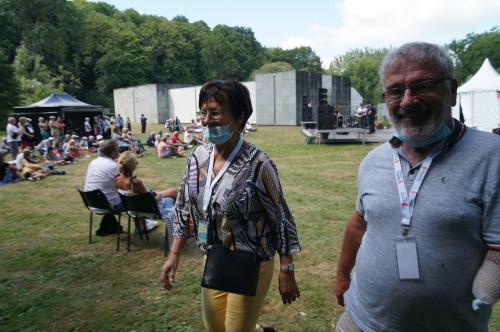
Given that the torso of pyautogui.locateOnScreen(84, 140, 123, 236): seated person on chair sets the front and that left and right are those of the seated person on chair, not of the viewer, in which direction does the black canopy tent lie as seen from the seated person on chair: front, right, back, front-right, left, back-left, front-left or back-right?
front-left

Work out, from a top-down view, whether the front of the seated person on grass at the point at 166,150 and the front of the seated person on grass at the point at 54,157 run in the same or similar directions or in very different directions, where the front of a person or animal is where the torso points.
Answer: same or similar directions

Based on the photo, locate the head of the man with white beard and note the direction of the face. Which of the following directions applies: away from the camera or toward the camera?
toward the camera

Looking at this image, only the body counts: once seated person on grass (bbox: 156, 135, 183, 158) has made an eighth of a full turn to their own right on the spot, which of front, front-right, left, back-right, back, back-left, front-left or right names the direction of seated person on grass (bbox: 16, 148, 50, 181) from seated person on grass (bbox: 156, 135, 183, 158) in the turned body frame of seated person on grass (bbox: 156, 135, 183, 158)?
right

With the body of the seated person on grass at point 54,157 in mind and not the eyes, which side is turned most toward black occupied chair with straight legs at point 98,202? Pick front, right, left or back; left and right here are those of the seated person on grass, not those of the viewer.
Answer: right

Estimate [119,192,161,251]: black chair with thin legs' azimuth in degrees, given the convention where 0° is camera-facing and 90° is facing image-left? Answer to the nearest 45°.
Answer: approximately 225°

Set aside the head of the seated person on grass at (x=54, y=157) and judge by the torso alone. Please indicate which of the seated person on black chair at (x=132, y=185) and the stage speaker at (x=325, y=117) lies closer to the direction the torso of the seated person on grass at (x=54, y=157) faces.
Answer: the stage speaker

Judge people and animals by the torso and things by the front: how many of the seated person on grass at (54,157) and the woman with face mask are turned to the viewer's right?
1

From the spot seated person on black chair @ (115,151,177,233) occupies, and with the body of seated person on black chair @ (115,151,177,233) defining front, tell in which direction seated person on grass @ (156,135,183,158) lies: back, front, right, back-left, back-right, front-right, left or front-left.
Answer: front-left

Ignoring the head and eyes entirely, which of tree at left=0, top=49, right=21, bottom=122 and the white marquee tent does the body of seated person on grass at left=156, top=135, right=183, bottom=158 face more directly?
the white marquee tent

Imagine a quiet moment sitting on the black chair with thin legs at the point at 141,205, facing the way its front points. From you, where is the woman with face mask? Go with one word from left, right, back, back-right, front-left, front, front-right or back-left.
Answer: back-right

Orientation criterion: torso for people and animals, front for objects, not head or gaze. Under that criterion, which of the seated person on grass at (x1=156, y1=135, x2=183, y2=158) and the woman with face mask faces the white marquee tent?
the seated person on grass

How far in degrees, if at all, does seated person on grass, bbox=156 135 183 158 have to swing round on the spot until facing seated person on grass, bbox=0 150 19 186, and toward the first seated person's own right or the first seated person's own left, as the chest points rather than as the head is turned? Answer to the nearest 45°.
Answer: approximately 135° to the first seated person's own right

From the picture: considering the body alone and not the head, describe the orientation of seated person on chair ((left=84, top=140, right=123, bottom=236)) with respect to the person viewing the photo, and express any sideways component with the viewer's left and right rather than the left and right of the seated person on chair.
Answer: facing away from the viewer and to the right of the viewer

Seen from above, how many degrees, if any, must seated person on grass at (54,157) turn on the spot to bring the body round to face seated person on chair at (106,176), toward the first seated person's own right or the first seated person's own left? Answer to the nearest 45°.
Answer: approximately 90° to the first seated person's own right

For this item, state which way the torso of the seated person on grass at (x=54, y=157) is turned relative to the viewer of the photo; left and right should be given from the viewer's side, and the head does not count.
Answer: facing to the right of the viewer

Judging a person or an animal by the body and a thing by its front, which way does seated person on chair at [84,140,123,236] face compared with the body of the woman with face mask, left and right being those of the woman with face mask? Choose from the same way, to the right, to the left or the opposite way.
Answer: the opposite way

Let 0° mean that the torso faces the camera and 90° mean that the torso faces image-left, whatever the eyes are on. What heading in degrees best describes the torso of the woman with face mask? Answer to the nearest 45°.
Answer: approximately 45°

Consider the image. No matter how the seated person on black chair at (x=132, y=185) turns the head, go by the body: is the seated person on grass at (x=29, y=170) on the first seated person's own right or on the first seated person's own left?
on the first seated person's own left

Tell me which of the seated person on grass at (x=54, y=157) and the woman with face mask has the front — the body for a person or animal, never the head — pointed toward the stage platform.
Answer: the seated person on grass

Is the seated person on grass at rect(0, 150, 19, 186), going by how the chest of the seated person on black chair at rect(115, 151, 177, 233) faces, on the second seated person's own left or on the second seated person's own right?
on the second seated person's own left
